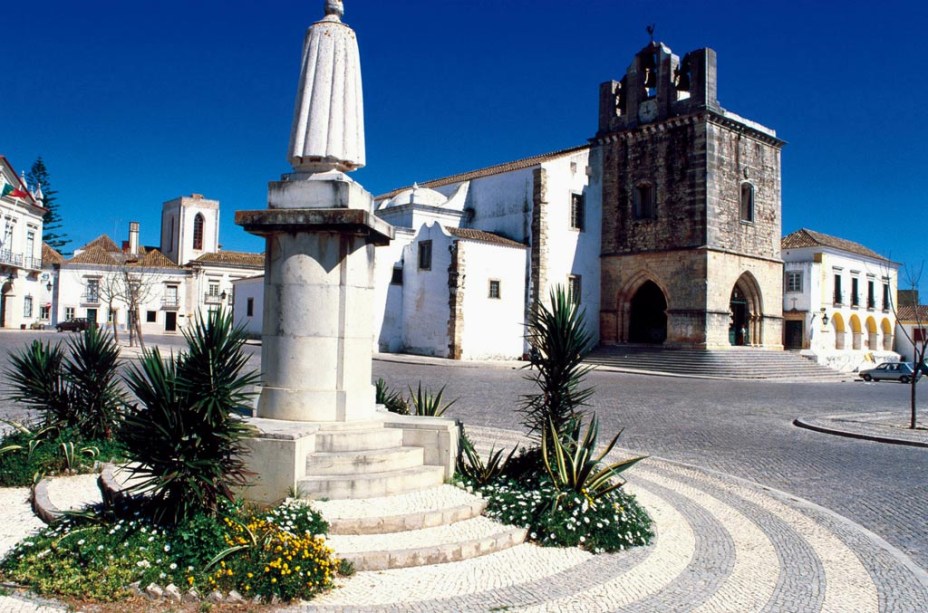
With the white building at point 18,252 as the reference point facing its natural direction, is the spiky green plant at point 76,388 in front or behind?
in front

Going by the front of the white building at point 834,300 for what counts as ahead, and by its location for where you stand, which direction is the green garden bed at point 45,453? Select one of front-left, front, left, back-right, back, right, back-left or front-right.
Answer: front-right

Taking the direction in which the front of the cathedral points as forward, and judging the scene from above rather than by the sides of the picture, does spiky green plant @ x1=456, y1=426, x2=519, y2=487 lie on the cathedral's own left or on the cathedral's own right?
on the cathedral's own right

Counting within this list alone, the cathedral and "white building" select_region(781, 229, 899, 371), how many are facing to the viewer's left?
0

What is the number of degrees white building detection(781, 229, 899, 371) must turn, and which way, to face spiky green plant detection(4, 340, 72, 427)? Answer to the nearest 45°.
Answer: approximately 45° to its right

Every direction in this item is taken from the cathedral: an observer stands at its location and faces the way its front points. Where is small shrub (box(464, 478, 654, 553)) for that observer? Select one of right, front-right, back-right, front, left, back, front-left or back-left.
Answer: front-right

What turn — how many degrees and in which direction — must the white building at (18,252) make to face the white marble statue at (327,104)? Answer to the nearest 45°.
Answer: approximately 45° to its right

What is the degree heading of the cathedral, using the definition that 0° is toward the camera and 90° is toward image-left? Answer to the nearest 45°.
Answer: approximately 315°

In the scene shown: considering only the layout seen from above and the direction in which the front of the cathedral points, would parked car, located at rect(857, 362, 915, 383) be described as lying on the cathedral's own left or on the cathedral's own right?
on the cathedral's own left

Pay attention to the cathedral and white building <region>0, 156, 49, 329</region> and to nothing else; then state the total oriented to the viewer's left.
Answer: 0

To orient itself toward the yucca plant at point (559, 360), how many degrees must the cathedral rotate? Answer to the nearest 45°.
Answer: approximately 45° to its right

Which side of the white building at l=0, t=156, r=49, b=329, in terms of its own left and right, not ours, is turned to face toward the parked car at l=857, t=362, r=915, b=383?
front

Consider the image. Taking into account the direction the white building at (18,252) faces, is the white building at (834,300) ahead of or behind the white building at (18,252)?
ahead
